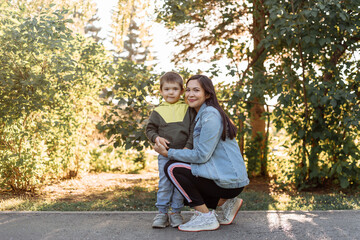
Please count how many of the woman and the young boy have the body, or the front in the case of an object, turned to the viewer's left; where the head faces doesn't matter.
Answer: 1

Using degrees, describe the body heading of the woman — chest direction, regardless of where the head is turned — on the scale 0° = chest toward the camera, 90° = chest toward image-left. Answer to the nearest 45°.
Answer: approximately 90°

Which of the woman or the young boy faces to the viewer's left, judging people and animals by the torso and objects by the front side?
the woman

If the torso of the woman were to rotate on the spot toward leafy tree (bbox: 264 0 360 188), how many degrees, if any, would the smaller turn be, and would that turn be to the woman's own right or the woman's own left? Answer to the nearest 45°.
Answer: approximately 135° to the woman's own right

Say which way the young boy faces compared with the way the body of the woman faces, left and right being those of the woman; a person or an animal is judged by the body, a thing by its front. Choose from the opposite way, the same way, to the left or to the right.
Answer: to the left

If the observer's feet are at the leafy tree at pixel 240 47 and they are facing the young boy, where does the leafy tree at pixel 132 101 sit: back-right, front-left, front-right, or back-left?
front-right

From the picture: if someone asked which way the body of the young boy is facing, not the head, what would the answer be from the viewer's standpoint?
toward the camera

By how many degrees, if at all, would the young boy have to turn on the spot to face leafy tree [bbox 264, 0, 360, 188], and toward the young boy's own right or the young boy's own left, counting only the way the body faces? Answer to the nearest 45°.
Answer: approximately 135° to the young boy's own left

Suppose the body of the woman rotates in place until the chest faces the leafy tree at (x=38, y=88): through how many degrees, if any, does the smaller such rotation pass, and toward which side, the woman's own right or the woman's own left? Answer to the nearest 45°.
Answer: approximately 45° to the woman's own right

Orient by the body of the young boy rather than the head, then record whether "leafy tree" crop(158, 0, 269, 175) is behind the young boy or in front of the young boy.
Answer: behind
